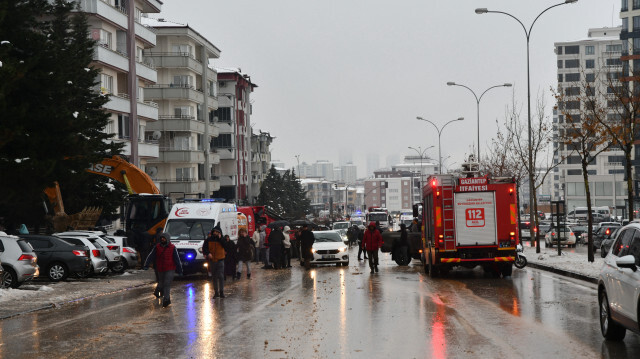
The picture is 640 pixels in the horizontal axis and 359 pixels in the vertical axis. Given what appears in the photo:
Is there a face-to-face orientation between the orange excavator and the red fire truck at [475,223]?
no

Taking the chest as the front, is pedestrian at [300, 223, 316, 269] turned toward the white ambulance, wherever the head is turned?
no

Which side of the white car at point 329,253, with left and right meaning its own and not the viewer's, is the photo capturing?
front

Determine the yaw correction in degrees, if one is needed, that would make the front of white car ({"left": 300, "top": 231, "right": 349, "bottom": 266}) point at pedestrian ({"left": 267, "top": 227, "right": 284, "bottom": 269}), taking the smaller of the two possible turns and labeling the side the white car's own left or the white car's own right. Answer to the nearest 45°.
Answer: approximately 45° to the white car's own right

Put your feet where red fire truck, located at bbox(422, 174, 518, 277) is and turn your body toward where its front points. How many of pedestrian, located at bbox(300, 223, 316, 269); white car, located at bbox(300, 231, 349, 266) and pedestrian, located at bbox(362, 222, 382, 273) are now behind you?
0

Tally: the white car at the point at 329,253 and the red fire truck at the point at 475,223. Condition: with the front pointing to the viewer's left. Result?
0

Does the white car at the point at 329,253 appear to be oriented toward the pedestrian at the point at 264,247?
no

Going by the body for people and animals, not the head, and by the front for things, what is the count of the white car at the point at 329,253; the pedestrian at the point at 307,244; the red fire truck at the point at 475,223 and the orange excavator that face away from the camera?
2

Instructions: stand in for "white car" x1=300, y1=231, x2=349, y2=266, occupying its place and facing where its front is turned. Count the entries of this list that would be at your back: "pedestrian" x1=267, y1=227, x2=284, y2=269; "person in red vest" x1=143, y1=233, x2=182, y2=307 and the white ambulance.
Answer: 0

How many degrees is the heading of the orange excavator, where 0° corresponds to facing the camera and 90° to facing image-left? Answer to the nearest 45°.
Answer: approximately 90°
